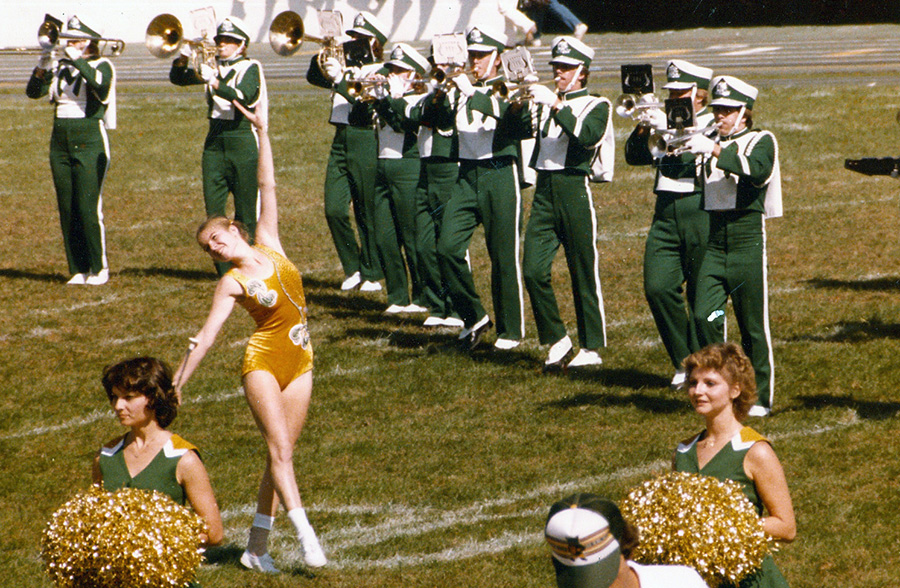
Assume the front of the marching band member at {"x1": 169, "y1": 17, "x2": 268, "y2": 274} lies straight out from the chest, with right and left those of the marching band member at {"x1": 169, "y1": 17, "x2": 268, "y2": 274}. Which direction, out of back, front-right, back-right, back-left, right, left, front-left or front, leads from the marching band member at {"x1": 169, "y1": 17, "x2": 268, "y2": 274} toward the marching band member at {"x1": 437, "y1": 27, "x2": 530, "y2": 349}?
left

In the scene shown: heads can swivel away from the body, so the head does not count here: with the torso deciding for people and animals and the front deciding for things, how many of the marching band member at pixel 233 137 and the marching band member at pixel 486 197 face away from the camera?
0

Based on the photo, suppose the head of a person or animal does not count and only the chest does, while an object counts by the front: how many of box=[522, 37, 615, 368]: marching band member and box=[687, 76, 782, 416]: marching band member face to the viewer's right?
0

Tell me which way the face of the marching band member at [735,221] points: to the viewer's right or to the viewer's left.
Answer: to the viewer's left

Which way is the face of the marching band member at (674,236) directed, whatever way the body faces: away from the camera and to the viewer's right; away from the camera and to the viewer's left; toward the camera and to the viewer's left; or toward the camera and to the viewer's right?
toward the camera and to the viewer's left

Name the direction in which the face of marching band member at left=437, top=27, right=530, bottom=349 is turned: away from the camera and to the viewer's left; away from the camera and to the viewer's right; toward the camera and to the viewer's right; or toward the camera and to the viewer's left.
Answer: toward the camera and to the viewer's left
